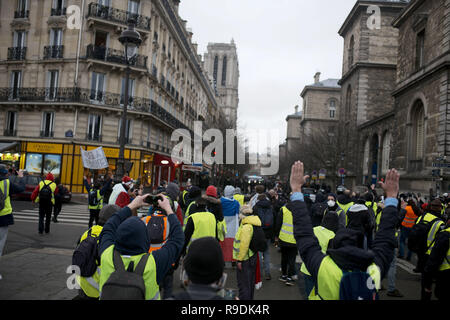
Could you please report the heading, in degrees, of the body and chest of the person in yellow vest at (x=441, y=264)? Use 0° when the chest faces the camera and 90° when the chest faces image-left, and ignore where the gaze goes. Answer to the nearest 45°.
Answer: approximately 180°

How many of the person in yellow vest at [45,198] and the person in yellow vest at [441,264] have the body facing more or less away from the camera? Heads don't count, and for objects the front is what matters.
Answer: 2

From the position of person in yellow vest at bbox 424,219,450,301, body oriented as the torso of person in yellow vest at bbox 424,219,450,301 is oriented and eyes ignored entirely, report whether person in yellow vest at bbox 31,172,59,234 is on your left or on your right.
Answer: on your left

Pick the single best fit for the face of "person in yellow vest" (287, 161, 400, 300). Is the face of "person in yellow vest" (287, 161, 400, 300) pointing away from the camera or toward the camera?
away from the camera

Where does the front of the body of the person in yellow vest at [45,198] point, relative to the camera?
away from the camera

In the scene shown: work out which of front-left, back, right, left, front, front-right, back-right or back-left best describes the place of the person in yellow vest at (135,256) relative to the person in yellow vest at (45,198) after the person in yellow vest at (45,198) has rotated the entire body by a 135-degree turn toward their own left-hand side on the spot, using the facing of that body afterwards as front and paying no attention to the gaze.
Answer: front-left

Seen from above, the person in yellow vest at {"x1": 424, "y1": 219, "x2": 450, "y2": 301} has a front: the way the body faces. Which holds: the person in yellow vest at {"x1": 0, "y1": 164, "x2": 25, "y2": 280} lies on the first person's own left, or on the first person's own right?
on the first person's own left

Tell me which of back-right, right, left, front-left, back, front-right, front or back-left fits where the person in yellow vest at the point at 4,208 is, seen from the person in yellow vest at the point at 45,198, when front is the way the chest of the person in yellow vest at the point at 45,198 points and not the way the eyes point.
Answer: back

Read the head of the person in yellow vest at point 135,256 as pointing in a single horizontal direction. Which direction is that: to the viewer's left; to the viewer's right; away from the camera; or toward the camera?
away from the camera

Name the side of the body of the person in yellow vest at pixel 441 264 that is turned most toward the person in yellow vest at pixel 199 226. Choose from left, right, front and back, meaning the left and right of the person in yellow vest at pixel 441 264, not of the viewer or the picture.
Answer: left
